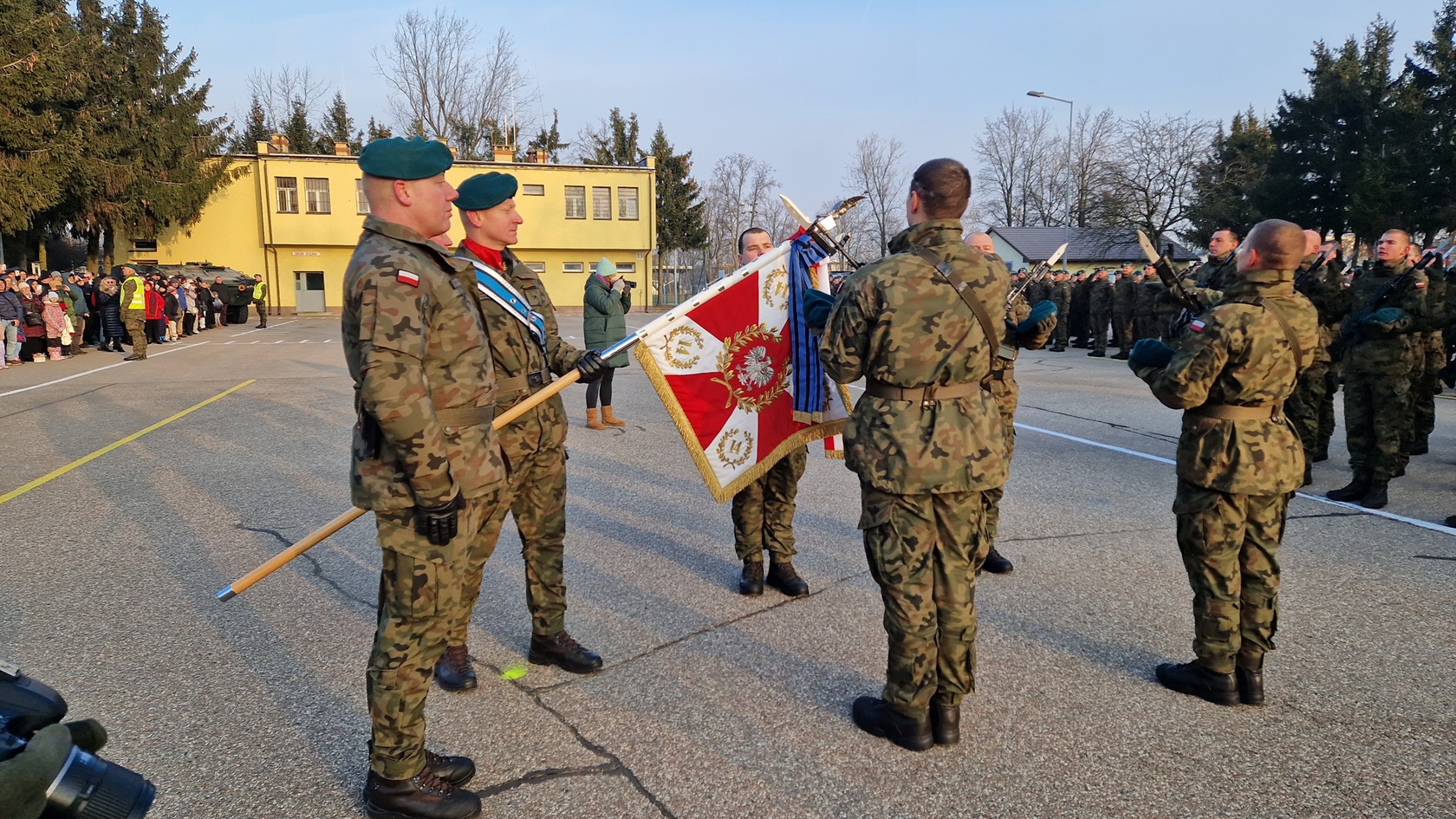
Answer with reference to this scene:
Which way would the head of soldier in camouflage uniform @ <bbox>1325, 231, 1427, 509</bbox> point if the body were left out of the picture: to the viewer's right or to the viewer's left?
to the viewer's left

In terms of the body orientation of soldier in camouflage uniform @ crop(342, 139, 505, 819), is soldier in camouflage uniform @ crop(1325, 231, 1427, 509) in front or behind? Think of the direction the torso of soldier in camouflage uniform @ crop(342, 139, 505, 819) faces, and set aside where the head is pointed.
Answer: in front

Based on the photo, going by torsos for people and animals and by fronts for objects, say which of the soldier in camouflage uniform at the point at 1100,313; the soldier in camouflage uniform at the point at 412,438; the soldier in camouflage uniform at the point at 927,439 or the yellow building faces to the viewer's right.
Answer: the soldier in camouflage uniform at the point at 412,438

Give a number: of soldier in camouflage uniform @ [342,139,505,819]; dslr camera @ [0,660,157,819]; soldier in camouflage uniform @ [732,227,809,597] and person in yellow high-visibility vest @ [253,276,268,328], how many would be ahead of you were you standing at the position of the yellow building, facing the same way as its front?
4

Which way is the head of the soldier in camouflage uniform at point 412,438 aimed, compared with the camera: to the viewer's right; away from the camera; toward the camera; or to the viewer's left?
to the viewer's right

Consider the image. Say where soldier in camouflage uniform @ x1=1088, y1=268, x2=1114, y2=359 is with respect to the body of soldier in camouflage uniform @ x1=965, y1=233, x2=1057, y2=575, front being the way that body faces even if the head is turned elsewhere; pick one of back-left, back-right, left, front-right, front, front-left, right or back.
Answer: back-left

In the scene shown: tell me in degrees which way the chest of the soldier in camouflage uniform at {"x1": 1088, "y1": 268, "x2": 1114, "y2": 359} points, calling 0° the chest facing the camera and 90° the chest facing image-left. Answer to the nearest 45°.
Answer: approximately 45°

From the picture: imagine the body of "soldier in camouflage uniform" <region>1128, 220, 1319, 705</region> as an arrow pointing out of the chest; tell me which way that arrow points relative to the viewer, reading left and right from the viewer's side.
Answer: facing away from the viewer and to the left of the viewer

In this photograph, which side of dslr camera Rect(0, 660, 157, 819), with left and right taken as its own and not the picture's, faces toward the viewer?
right

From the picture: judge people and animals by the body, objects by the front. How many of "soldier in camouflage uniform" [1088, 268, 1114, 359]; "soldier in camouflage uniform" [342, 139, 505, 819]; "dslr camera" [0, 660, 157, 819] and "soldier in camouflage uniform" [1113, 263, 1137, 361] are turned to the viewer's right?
2

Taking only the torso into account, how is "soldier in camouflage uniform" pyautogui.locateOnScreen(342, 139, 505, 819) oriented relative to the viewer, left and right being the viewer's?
facing to the right of the viewer
